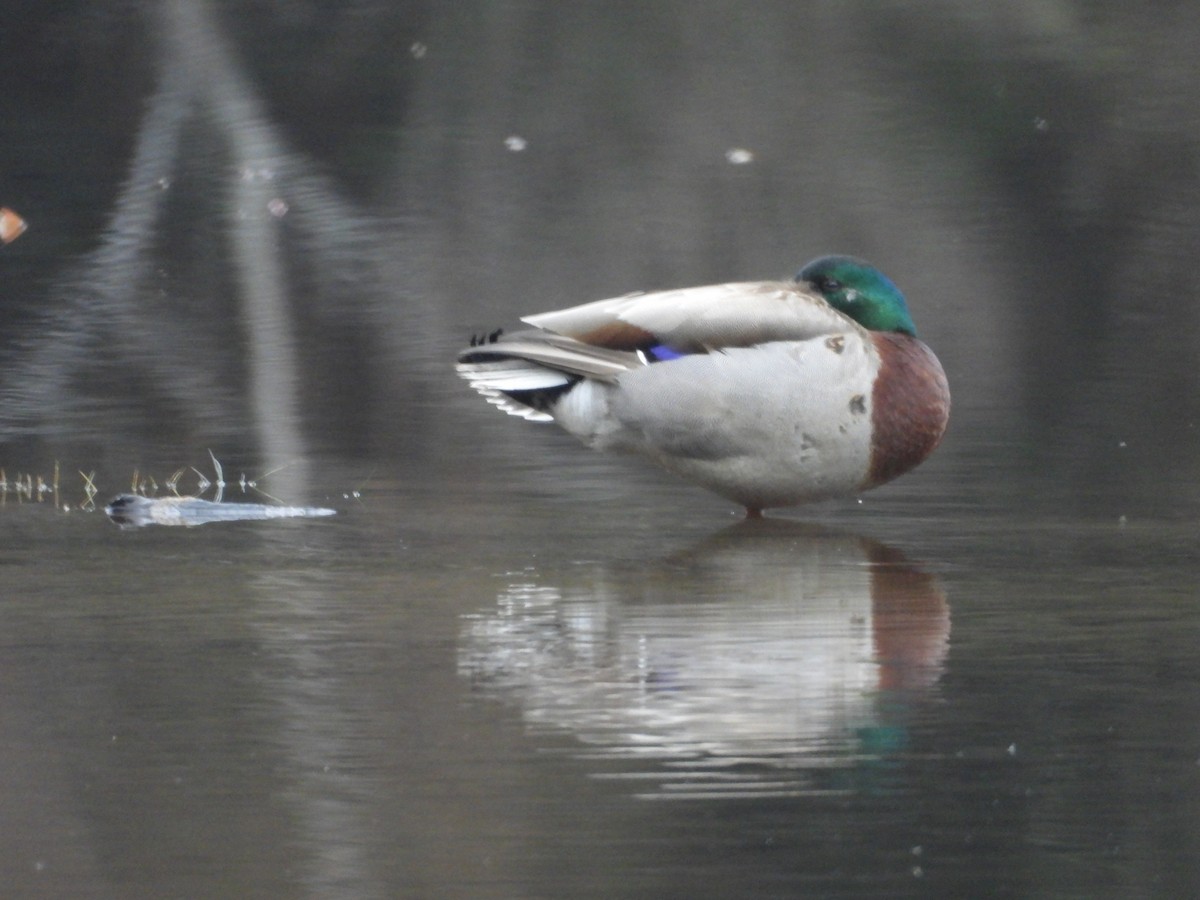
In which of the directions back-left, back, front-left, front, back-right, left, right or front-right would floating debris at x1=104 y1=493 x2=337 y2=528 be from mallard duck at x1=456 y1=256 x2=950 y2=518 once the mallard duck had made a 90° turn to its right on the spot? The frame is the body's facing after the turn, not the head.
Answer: right

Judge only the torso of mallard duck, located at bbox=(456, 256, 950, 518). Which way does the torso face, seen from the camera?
to the viewer's right
